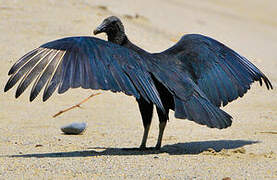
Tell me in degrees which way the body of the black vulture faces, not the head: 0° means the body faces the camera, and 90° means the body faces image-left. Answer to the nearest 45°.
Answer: approximately 135°

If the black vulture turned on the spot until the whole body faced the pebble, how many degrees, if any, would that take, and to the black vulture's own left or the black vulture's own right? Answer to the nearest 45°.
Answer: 0° — it already faces it
